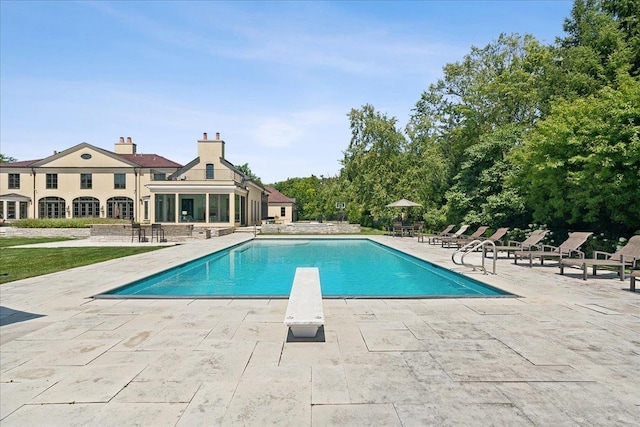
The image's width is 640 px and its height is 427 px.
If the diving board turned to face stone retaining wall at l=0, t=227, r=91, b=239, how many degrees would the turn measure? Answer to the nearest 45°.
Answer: approximately 45° to its left

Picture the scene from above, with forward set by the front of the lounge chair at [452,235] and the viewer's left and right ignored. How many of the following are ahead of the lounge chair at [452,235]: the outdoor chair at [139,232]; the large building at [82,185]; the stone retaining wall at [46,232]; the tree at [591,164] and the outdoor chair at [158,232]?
4

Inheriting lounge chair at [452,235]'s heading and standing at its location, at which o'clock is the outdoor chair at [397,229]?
The outdoor chair is roughly at 2 o'clock from the lounge chair.

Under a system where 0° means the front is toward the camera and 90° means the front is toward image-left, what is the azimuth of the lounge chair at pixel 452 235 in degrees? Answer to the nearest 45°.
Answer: approximately 90°

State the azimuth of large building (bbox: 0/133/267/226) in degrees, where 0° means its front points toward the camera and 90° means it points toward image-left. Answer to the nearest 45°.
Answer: approximately 0°

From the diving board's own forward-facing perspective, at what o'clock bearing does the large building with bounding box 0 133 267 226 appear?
The large building is roughly at 11 o'clock from the diving board.

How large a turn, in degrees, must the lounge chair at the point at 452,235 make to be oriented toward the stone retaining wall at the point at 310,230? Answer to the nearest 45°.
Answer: approximately 45° to its right

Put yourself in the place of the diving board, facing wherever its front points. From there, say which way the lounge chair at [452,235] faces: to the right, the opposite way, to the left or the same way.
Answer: to the left

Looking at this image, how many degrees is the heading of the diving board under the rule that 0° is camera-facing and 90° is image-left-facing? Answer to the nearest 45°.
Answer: approximately 180°
